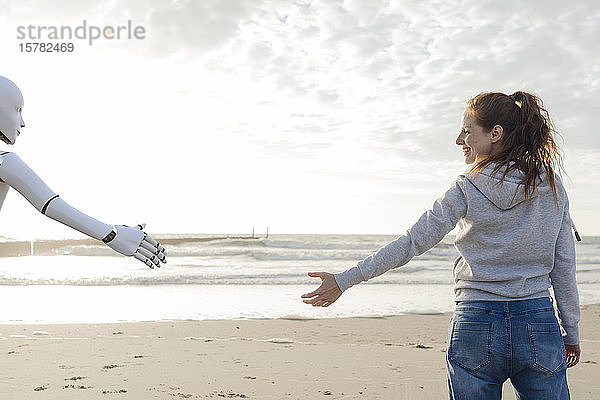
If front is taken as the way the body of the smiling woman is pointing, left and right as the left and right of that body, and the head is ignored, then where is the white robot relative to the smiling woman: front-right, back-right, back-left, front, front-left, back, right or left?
left

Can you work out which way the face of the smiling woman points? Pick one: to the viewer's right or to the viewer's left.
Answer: to the viewer's left

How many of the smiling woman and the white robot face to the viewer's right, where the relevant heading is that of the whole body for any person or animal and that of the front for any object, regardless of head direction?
1

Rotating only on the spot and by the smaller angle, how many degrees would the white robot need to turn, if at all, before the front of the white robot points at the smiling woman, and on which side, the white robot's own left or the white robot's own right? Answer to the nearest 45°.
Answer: approximately 45° to the white robot's own right

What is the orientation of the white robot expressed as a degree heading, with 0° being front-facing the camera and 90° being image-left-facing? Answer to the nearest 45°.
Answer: approximately 270°

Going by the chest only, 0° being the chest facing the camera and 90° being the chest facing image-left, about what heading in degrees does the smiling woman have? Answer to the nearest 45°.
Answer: approximately 180°
